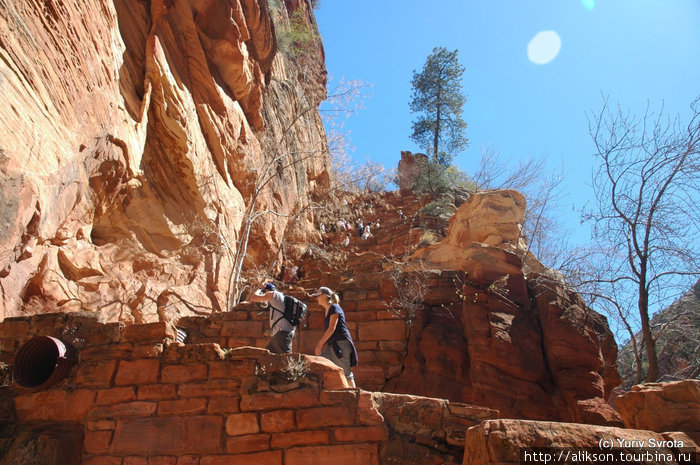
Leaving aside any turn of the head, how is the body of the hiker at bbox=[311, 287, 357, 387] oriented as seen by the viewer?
to the viewer's left

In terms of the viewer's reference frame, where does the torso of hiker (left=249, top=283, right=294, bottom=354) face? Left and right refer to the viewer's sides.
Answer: facing to the left of the viewer

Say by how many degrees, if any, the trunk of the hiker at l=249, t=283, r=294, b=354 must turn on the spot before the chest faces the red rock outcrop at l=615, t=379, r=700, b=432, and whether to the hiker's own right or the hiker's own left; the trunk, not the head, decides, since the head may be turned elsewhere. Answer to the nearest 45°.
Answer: approximately 135° to the hiker's own left

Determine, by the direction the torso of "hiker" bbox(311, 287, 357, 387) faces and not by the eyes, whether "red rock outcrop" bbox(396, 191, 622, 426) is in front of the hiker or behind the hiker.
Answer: behind

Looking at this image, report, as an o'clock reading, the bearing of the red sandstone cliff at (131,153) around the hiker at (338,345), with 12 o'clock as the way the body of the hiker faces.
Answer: The red sandstone cliff is roughly at 1 o'clock from the hiker.

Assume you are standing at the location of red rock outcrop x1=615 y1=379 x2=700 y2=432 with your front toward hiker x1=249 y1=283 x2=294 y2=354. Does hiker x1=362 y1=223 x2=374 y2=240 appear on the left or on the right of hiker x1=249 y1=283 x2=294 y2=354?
right

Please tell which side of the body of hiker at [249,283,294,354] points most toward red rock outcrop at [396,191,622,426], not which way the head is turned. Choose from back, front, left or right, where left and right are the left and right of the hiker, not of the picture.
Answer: back

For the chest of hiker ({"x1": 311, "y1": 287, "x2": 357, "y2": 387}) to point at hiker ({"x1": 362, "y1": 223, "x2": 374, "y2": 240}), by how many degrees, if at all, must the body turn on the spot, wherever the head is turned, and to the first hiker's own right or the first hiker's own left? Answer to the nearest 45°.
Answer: approximately 90° to the first hiker's own right

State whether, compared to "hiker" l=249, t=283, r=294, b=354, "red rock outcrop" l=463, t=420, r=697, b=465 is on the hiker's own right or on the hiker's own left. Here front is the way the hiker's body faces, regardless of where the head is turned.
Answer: on the hiker's own left

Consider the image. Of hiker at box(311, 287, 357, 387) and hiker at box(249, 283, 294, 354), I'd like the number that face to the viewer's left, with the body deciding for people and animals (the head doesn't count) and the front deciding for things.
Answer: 2

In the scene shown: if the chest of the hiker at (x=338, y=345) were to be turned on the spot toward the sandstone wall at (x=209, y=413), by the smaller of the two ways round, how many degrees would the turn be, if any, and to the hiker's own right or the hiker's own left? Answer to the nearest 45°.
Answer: approximately 45° to the hiker's own left
